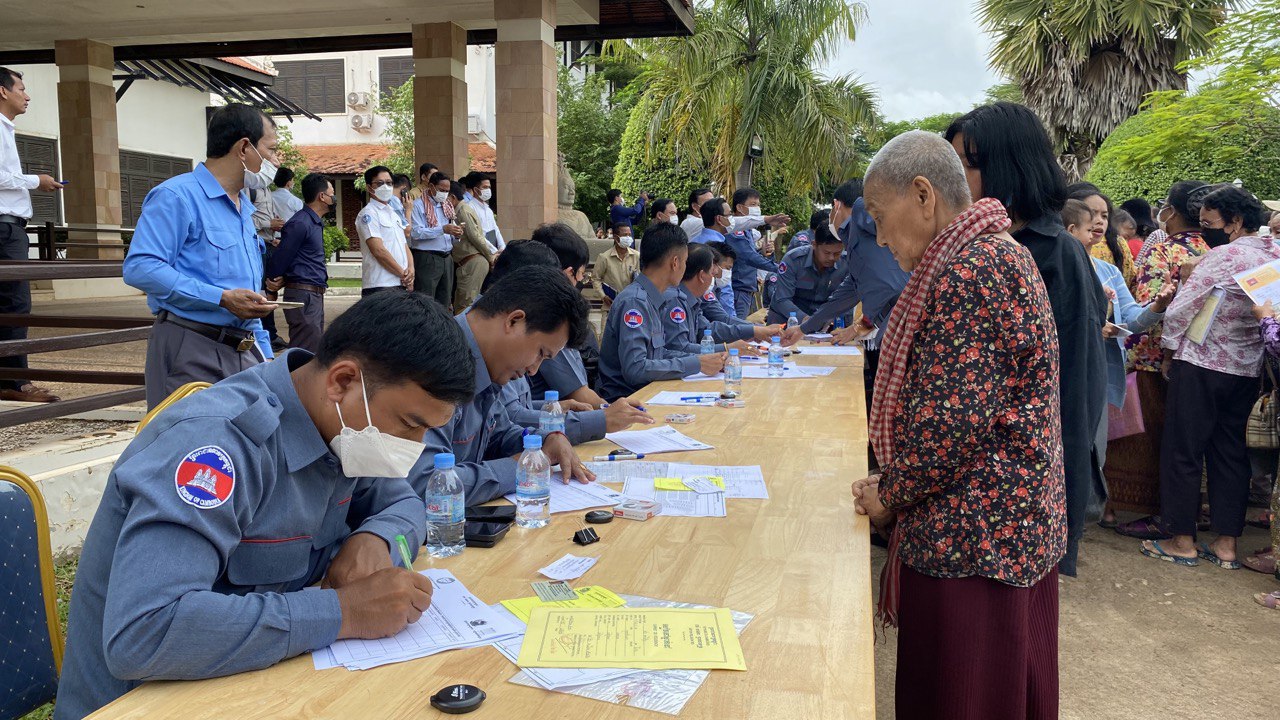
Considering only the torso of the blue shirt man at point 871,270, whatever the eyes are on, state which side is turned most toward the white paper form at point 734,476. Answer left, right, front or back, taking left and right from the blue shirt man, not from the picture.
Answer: left

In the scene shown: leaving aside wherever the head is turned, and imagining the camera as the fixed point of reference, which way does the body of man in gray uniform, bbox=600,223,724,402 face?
to the viewer's right

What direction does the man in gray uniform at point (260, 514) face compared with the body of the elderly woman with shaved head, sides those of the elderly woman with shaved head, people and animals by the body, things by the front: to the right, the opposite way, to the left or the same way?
the opposite way

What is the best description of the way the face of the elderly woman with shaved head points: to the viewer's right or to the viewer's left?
to the viewer's left

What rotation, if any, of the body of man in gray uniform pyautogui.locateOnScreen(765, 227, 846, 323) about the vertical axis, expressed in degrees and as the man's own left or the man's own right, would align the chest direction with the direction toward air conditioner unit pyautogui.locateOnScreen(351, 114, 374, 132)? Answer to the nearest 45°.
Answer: approximately 180°

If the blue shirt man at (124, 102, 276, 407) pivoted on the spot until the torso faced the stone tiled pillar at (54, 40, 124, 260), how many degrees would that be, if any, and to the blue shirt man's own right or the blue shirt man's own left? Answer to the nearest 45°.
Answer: approximately 135° to the blue shirt man's own left

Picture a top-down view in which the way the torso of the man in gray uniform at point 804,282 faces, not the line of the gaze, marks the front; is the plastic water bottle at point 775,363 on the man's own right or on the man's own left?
on the man's own right

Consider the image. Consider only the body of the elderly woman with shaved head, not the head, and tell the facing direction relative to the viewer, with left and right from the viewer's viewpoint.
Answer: facing to the left of the viewer

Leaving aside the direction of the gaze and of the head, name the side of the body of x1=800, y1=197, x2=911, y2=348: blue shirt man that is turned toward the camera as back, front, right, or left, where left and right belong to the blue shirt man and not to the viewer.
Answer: left

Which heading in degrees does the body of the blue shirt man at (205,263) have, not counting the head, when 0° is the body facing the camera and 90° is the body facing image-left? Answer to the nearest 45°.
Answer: approximately 315°

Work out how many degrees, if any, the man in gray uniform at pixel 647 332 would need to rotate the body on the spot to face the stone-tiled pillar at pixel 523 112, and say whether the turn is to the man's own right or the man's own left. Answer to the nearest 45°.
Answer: approximately 90° to the man's own left
